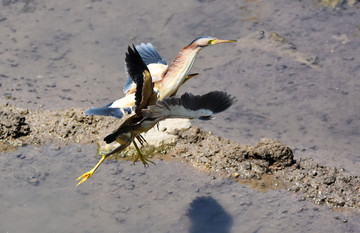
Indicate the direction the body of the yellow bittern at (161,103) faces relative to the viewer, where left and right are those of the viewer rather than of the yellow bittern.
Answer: facing away from the viewer and to the right of the viewer
